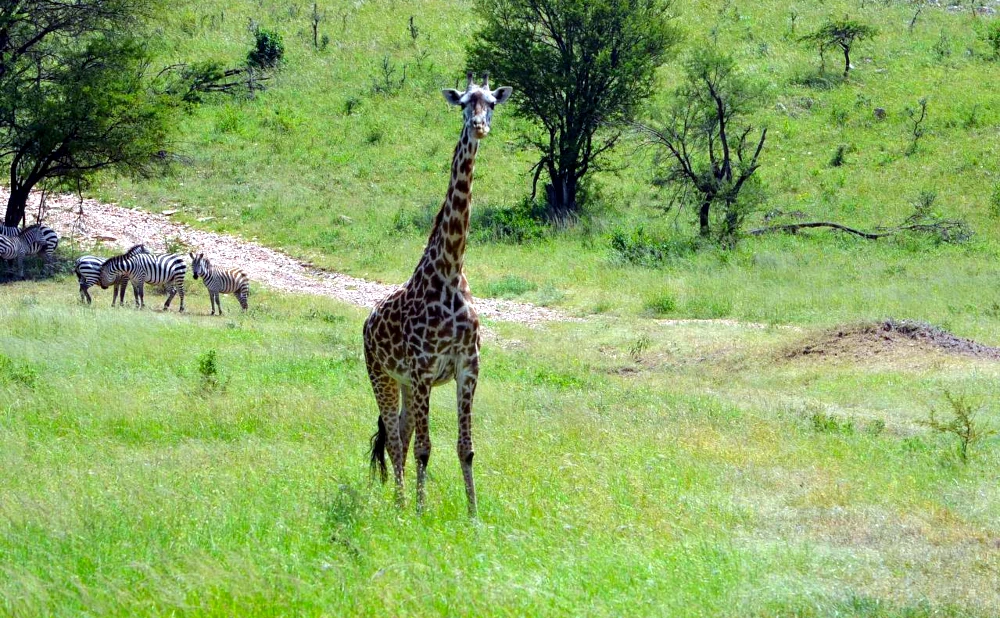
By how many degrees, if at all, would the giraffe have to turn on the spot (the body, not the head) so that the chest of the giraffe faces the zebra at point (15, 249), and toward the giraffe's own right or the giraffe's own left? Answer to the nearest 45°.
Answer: approximately 180°

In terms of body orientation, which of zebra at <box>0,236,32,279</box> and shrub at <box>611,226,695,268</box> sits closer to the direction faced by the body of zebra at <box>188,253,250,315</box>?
the zebra

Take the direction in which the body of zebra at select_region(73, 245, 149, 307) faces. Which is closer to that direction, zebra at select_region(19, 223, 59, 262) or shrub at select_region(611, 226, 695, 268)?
the shrub

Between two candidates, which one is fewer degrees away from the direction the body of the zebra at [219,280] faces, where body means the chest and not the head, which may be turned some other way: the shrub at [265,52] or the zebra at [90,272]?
the zebra

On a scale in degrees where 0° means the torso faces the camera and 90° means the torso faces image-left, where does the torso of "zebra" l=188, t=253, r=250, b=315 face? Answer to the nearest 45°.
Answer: approximately 45°

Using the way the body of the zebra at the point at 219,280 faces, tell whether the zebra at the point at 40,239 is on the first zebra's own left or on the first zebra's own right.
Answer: on the first zebra's own right

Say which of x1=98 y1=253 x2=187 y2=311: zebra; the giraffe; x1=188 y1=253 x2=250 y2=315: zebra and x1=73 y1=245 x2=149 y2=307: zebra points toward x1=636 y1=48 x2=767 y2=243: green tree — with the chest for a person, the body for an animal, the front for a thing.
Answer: x1=73 y1=245 x2=149 y2=307: zebra

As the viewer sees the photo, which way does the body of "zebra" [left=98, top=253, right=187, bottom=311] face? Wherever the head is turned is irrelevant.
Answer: to the viewer's left

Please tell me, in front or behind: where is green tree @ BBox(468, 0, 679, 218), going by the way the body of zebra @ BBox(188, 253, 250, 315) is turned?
behind

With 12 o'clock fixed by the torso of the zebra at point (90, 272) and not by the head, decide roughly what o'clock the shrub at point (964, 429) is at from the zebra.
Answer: The shrub is roughly at 2 o'clock from the zebra.

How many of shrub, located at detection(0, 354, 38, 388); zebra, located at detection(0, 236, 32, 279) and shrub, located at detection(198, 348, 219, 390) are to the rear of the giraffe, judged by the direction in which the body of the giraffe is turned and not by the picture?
3

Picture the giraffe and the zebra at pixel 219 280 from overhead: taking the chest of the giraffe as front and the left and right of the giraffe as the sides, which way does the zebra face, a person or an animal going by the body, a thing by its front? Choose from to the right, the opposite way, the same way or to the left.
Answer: to the right
